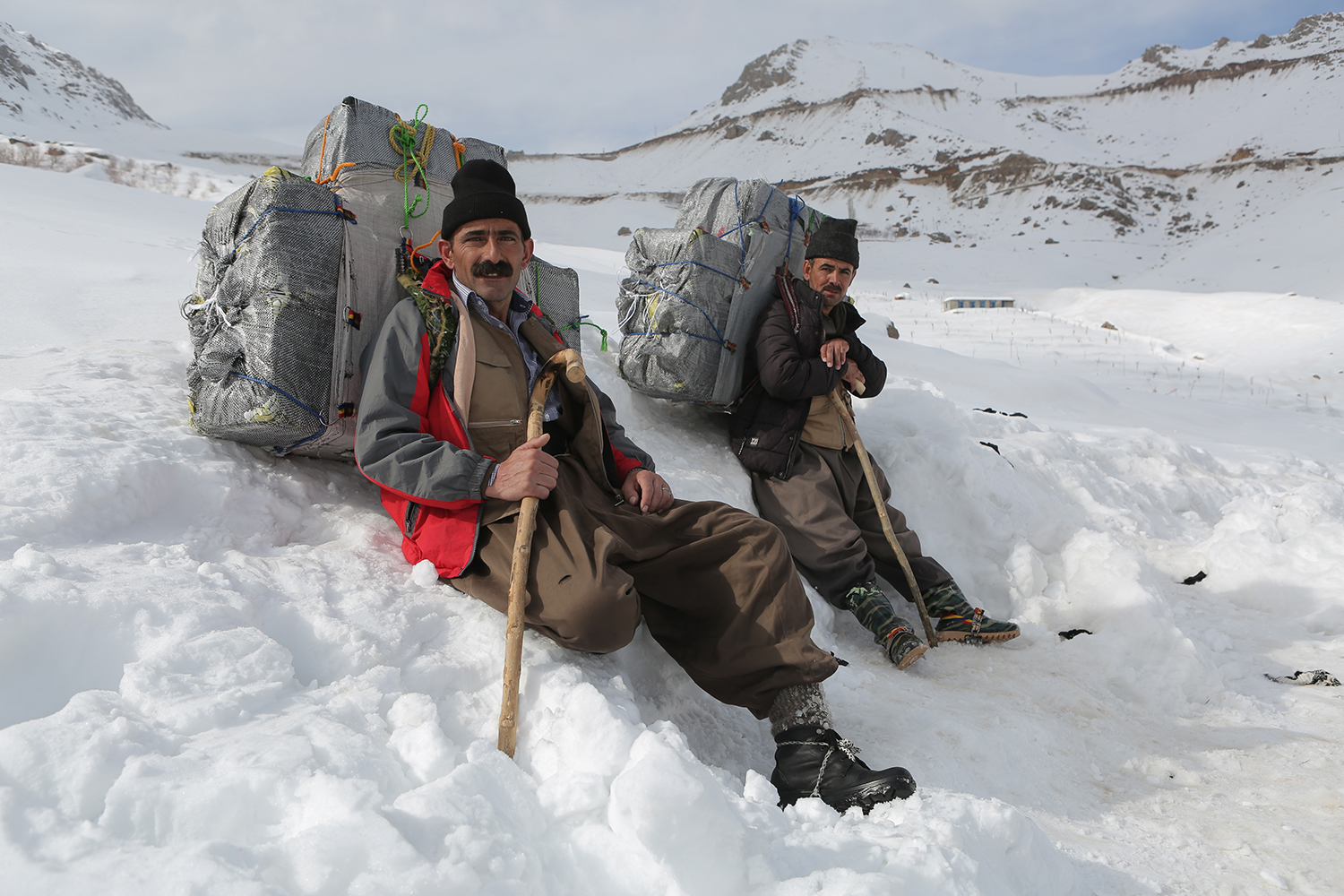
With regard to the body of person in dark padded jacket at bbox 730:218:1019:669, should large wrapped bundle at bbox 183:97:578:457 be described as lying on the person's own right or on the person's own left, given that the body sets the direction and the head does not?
on the person's own right

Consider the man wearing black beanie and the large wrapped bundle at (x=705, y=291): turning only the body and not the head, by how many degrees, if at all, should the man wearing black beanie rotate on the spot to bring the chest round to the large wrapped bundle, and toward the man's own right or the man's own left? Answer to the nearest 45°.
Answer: approximately 135° to the man's own left

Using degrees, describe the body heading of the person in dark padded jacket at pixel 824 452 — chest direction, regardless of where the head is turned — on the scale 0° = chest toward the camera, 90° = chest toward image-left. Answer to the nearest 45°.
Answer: approximately 315°

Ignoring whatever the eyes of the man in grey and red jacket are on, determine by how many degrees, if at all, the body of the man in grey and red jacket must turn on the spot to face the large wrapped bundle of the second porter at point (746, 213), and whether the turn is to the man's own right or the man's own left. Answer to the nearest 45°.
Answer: approximately 135° to the man's own left

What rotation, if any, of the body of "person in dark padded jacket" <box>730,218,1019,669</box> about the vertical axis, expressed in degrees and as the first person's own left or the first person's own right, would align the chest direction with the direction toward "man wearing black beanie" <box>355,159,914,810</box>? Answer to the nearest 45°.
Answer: approximately 45° to the first person's own right

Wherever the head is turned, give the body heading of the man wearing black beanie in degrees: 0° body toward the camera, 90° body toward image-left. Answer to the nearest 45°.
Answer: approximately 315°
